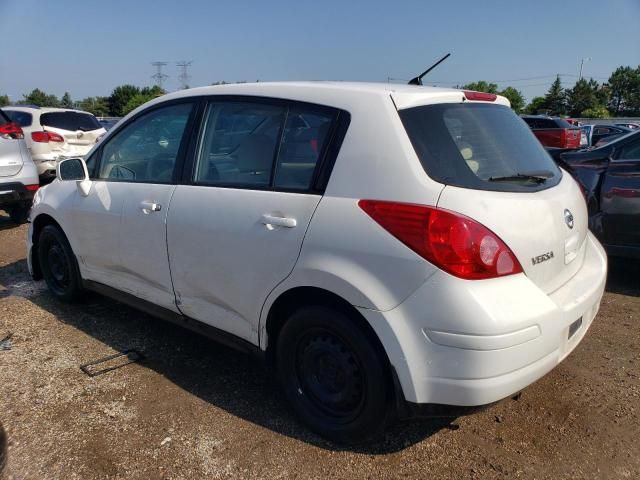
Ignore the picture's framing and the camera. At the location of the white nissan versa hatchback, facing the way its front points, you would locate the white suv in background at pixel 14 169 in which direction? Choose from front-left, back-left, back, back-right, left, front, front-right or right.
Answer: front

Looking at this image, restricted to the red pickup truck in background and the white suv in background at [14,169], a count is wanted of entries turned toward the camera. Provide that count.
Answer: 0

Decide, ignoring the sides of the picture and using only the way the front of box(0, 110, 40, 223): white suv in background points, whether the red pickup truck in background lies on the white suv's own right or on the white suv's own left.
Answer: on the white suv's own right

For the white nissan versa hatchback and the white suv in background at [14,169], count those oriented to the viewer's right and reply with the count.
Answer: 0

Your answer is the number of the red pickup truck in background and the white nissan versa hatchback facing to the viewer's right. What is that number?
0

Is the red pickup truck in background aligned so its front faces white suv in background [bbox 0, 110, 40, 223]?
no

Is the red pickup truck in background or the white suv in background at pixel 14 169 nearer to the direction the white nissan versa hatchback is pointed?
the white suv in background

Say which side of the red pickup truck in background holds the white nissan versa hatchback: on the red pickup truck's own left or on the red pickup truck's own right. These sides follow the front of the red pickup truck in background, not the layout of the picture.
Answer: on the red pickup truck's own left

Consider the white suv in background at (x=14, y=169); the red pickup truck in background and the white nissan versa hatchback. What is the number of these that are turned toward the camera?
0

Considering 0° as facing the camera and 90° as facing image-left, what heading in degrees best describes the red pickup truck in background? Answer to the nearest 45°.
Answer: approximately 135°

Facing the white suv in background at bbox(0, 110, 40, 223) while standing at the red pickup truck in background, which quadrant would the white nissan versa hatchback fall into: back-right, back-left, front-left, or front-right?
front-left

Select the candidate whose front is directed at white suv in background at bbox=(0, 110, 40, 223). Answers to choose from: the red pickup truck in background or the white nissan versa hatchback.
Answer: the white nissan versa hatchback

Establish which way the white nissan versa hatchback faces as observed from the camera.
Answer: facing away from the viewer and to the left of the viewer

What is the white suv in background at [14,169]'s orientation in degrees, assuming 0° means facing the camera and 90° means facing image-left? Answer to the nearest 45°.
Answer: approximately 135°
